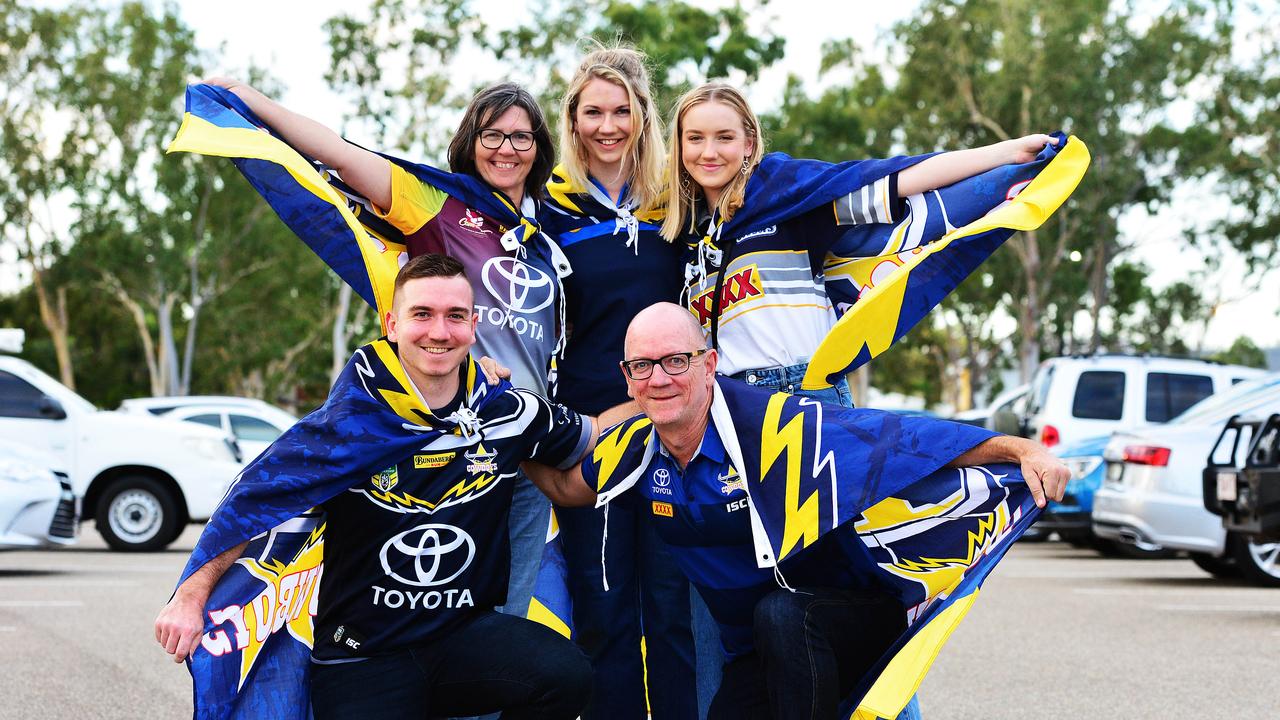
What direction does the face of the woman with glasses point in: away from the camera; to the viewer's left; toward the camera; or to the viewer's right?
toward the camera

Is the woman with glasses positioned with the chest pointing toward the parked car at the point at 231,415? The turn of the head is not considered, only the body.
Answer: no

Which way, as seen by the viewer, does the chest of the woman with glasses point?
toward the camera

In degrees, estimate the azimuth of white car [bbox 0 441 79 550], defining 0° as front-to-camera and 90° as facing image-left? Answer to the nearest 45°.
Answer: approximately 315°

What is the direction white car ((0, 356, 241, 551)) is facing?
to the viewer's right

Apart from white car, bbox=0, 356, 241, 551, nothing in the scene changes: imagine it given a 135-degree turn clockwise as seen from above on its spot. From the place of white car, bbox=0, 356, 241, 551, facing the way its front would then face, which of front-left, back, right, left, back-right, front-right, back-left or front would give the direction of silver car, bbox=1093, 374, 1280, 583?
left

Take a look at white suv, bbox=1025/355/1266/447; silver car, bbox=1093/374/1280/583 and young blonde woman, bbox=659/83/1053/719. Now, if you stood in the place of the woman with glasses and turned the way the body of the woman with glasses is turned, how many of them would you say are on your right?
0

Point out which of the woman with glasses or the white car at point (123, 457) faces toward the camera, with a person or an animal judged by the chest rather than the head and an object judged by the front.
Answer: the woman with glasses

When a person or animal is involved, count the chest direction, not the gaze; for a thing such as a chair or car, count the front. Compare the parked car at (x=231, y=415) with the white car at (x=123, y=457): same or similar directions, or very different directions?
same or similar directions

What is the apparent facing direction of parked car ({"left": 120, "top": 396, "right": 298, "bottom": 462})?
to the viewer's right

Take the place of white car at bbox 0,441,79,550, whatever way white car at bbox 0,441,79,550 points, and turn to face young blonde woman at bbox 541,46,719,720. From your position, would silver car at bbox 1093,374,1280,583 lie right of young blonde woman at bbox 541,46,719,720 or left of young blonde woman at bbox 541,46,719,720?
left

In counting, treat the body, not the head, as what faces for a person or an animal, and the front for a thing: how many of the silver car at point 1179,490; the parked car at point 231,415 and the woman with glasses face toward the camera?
1

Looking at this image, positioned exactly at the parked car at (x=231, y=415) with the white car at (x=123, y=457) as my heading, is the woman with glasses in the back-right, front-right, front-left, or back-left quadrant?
front-left

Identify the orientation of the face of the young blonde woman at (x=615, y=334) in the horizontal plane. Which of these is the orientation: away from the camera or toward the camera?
toward the camera

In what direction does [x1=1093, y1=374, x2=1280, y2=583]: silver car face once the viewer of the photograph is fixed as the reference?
facing away from the viewer and to the right of the viewer

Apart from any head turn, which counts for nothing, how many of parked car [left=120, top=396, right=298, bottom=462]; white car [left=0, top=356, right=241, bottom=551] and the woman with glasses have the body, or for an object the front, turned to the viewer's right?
2
